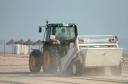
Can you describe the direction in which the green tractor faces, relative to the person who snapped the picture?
facing away from the viewer and to the left of the viewer

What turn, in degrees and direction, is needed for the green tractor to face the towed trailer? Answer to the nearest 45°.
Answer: approximately 180°
